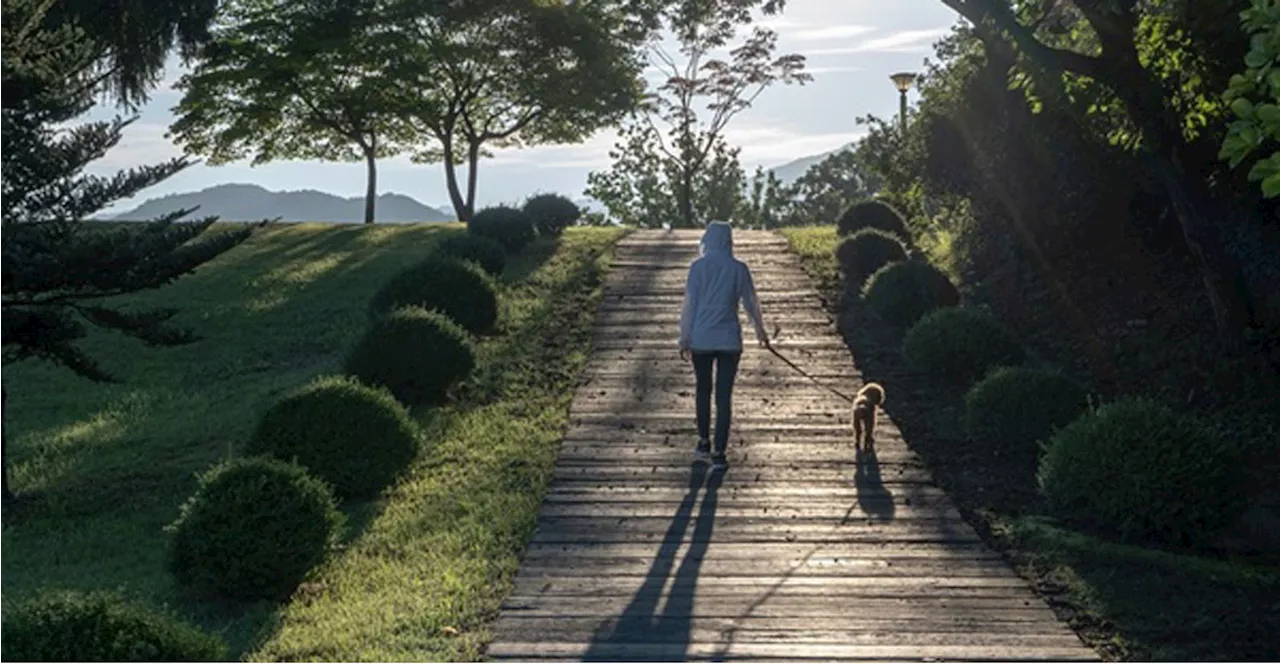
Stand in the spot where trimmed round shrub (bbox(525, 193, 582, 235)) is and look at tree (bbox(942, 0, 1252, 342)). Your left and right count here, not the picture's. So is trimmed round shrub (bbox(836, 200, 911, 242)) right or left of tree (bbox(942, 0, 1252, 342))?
left

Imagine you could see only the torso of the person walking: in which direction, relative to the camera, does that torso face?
away from the camera

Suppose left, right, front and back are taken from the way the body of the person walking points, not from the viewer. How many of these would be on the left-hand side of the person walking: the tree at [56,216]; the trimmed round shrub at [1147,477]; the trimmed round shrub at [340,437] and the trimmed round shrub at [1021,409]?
2

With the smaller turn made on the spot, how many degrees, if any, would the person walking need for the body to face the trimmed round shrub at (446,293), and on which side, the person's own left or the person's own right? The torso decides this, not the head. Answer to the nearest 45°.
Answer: approximately 45° to the person's own left

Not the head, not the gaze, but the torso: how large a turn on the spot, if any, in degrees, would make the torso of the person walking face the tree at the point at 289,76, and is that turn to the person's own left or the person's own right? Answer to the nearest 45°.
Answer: approximately 45° to the person's own left

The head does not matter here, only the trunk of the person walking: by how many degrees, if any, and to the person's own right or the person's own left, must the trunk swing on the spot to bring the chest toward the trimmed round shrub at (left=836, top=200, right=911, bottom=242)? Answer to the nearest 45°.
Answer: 0° — they already face it

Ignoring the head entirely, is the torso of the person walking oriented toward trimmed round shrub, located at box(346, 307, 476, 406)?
no

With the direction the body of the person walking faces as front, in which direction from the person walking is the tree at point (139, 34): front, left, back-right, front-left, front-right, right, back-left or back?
front-left

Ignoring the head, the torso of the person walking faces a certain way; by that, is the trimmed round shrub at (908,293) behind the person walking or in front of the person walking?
in front

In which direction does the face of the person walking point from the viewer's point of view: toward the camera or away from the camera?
away from the camera

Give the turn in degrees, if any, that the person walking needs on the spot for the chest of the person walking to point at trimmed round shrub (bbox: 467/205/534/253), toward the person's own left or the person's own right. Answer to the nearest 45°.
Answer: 0° — they already face it

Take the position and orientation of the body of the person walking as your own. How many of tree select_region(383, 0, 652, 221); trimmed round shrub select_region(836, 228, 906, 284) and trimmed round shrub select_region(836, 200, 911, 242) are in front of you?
3

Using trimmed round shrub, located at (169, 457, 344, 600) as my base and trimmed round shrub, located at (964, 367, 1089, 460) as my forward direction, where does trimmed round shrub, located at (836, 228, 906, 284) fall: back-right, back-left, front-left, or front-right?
front-left

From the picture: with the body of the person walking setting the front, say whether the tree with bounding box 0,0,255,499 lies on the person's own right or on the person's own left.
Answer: on the person's own left

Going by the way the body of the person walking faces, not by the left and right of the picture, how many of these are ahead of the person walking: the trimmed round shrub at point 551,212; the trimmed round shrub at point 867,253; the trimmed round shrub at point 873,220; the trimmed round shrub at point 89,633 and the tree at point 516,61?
4

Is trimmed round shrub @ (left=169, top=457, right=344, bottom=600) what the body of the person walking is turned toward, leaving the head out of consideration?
no

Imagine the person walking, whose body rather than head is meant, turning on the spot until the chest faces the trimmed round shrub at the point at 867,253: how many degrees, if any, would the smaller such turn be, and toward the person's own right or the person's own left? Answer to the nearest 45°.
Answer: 0° — they already face it
